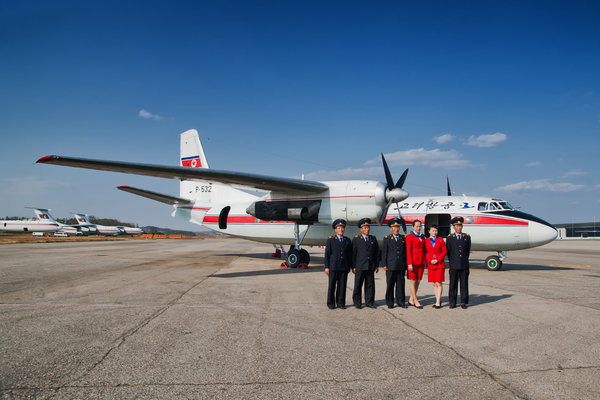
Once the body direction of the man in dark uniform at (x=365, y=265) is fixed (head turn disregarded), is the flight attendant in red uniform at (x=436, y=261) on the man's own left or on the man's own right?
on the man's own left

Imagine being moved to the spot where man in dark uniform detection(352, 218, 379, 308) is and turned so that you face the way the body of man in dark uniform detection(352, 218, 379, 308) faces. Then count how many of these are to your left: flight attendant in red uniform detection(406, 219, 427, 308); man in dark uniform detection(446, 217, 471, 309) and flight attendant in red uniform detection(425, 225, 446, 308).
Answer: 3

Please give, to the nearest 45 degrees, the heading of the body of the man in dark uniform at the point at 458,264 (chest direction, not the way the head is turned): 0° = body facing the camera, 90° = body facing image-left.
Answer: approximately 0°

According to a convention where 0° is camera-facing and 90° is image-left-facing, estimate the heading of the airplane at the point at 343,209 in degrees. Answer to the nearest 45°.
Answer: approximately 315°

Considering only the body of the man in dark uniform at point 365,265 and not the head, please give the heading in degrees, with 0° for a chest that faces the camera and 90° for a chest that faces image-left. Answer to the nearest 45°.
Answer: approximately 0°

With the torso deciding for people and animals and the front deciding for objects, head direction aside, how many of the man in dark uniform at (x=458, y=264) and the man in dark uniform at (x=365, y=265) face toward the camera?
2

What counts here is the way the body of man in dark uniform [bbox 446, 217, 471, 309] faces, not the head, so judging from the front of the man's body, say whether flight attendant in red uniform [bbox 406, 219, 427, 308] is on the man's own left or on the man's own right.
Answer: on the man's own right

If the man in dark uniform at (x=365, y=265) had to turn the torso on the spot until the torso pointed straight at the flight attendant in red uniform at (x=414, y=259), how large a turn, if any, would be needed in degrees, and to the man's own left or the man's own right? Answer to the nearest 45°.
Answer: approximately 90° to the man's own left

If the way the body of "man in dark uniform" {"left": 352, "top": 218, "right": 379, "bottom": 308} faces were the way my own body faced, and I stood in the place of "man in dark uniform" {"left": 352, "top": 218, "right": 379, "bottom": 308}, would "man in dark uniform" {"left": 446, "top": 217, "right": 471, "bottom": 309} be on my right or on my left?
on my left

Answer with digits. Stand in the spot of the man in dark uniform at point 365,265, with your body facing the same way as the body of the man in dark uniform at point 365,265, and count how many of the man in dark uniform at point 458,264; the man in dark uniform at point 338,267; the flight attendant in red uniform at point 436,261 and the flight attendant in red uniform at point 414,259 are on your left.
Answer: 3

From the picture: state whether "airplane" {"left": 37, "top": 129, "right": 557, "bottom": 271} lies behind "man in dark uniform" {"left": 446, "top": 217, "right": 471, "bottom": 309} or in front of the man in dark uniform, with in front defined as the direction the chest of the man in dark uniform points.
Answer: behind

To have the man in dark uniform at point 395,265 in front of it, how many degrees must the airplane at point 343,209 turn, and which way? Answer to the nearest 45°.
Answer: approximately 45° to its right
